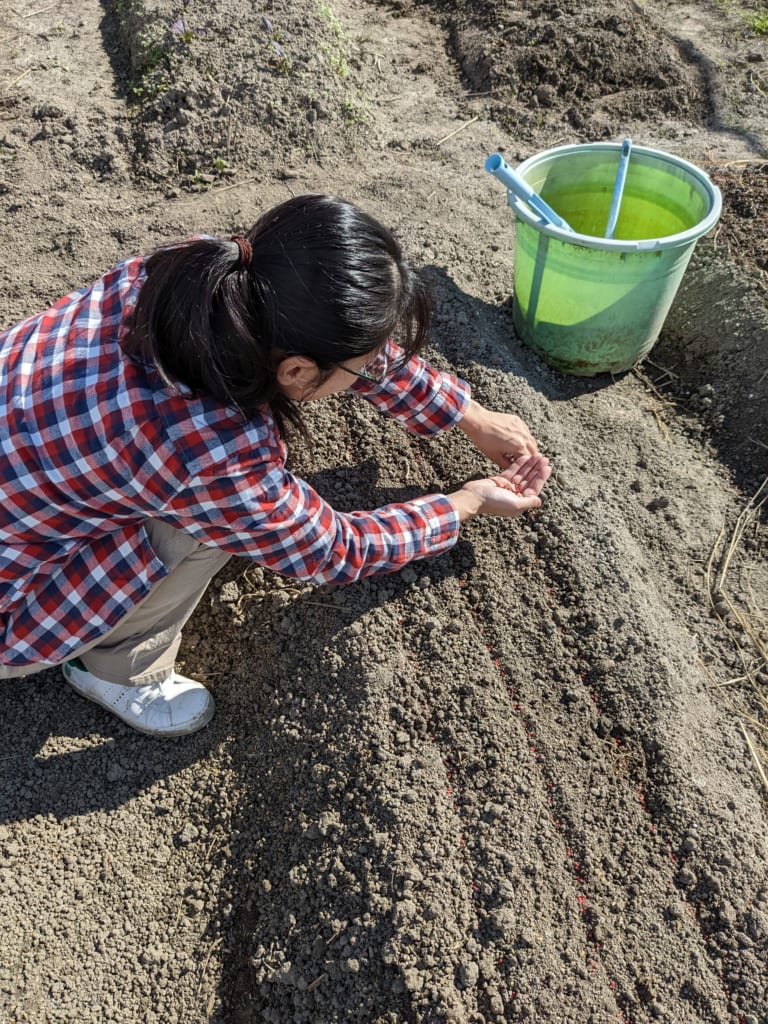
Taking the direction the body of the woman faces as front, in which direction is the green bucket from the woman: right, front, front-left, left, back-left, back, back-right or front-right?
front-left

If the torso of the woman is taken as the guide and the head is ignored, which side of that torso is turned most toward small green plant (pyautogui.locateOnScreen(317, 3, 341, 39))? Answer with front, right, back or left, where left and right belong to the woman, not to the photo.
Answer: left

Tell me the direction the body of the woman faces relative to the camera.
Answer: to the viewer's right

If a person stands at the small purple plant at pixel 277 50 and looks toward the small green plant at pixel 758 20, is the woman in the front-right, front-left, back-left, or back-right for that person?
back-right

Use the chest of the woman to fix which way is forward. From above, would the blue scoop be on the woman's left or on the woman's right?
on the woman's left

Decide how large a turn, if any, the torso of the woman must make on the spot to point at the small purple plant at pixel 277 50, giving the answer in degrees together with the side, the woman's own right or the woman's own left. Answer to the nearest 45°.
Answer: approximately 90° to the woman's own left

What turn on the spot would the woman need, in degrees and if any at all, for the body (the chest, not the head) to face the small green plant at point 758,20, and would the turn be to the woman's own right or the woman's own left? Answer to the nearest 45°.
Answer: approximately 45° to the woman's own left
